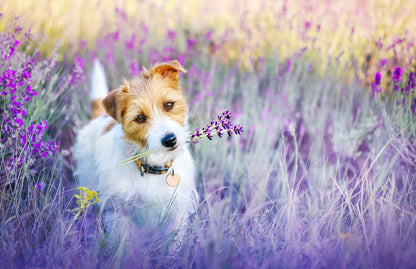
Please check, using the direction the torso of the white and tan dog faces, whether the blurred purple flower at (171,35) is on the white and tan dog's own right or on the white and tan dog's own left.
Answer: on the white and tan dog's own left

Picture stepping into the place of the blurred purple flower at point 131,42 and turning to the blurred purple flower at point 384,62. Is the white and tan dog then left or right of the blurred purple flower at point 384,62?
right

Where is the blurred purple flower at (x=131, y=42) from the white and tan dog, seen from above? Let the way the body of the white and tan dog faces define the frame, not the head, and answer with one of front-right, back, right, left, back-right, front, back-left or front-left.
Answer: back-left

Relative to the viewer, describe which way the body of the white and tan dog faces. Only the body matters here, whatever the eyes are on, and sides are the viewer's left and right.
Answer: facing the viewer and to the right of the viewer

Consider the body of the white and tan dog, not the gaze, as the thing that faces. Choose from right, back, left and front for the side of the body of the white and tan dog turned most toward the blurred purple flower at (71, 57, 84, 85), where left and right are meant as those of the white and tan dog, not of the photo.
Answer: back

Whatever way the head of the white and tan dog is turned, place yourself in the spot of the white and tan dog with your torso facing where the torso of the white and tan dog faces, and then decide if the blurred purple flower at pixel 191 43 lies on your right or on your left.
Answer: on your left
